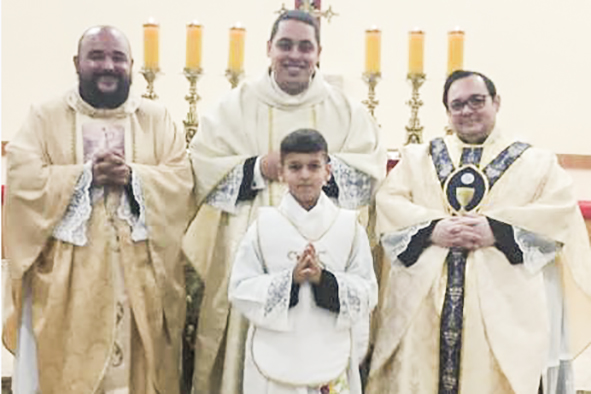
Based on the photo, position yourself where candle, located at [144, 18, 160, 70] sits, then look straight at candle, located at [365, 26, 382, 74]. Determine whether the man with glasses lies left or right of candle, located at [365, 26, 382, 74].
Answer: right

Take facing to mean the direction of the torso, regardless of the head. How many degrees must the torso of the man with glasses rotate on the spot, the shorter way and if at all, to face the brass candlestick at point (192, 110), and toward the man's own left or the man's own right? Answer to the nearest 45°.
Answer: approximately 135° to the man's own right

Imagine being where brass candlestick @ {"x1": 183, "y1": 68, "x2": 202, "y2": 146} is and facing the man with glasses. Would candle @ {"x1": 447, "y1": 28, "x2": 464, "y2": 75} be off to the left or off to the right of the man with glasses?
left

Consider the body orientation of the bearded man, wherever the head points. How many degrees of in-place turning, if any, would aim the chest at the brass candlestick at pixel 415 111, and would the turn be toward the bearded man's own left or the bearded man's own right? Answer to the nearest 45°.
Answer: approximately 135° to the bearded man's own left

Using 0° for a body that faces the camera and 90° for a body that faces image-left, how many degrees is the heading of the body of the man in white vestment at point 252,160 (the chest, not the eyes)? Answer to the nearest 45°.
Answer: approximately 0°

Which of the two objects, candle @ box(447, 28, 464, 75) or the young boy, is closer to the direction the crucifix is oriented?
the young boy

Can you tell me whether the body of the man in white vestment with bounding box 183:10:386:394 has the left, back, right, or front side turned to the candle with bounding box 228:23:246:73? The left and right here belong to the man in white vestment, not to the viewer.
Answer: back

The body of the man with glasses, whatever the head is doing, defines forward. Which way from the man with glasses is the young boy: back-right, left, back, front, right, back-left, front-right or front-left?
front-right
